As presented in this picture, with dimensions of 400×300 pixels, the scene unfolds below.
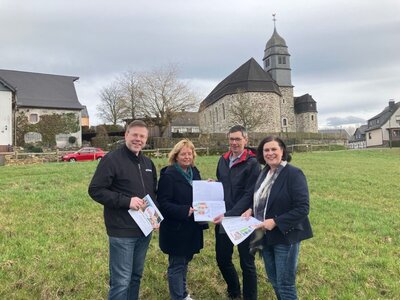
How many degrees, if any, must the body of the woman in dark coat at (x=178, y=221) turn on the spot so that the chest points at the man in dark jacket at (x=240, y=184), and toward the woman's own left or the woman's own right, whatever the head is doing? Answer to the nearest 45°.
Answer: approximately 45° to the woman's own left

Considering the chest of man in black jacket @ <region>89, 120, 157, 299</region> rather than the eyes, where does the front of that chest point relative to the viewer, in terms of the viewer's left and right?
facing the viewer and to the right of the viewer

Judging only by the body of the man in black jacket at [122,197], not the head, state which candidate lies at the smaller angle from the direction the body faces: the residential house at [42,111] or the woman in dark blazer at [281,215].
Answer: the woman in dark blazer

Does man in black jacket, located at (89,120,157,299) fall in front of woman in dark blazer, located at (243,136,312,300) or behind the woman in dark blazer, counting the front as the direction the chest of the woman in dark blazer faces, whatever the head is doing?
in front

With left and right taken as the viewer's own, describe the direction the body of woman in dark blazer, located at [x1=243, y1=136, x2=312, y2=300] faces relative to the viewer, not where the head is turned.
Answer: facing the viewer and to the left of the viewer

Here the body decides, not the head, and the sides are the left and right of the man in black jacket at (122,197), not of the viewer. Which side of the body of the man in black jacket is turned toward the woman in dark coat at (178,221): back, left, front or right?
left

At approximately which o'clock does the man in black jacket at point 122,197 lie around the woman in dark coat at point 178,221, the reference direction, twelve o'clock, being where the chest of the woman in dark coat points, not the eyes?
The man in black jacket is roughly at 3 o'clock from the woman in dark coat.
